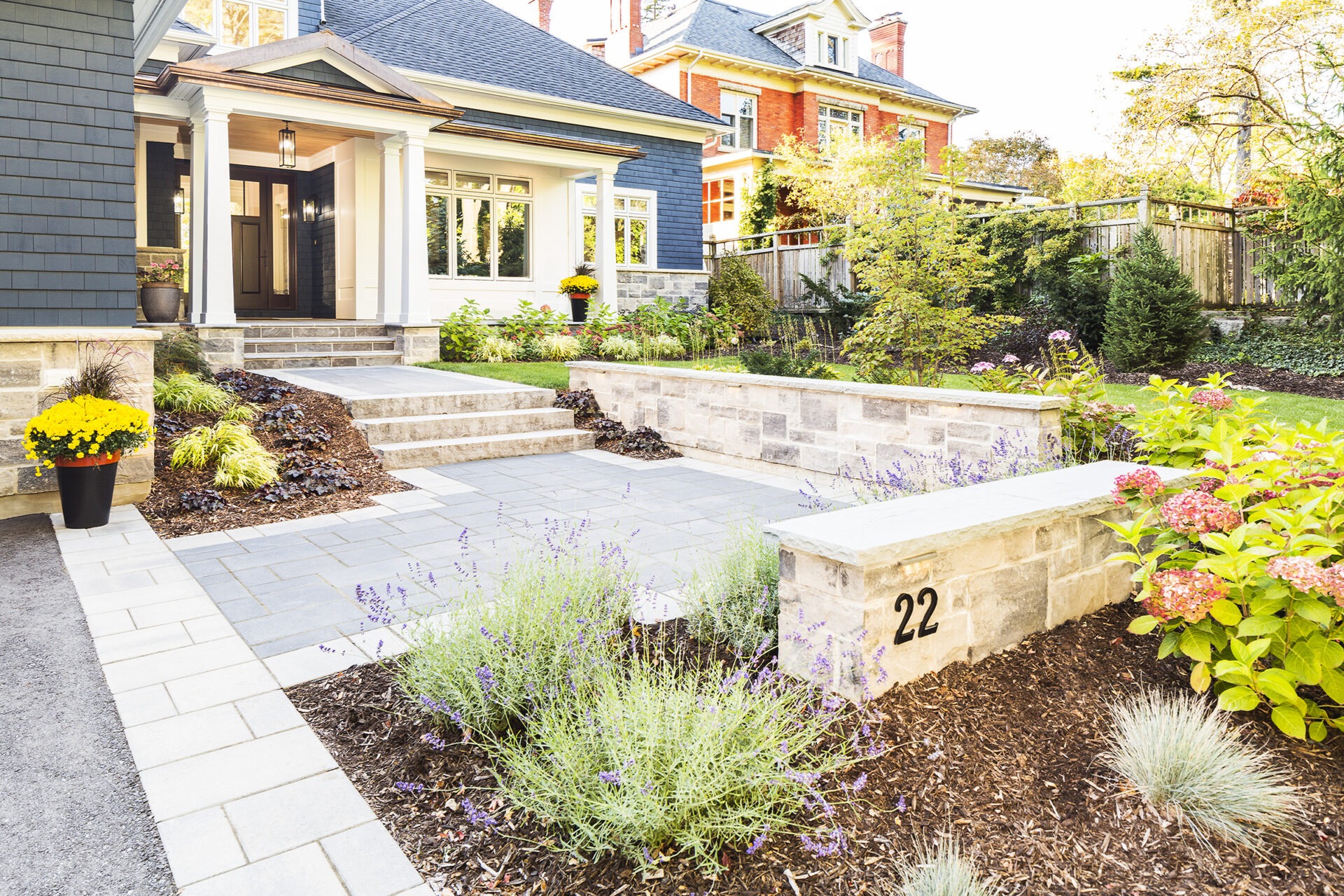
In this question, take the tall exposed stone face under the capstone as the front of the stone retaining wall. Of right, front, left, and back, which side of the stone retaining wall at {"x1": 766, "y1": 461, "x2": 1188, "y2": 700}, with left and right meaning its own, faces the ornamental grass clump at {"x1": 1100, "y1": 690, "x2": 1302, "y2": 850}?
front

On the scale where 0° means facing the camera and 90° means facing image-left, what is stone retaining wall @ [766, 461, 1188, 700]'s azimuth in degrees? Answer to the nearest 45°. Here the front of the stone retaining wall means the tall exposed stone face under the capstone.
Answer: approximately 315°

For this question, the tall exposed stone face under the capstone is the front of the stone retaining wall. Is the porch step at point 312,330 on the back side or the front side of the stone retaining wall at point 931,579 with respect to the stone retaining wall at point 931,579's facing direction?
on the back side

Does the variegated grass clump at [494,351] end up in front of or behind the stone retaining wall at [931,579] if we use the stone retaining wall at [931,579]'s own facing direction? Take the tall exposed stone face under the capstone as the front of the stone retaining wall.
behind

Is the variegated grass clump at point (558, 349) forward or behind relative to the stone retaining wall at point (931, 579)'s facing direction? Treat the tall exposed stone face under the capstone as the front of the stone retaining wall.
behind
